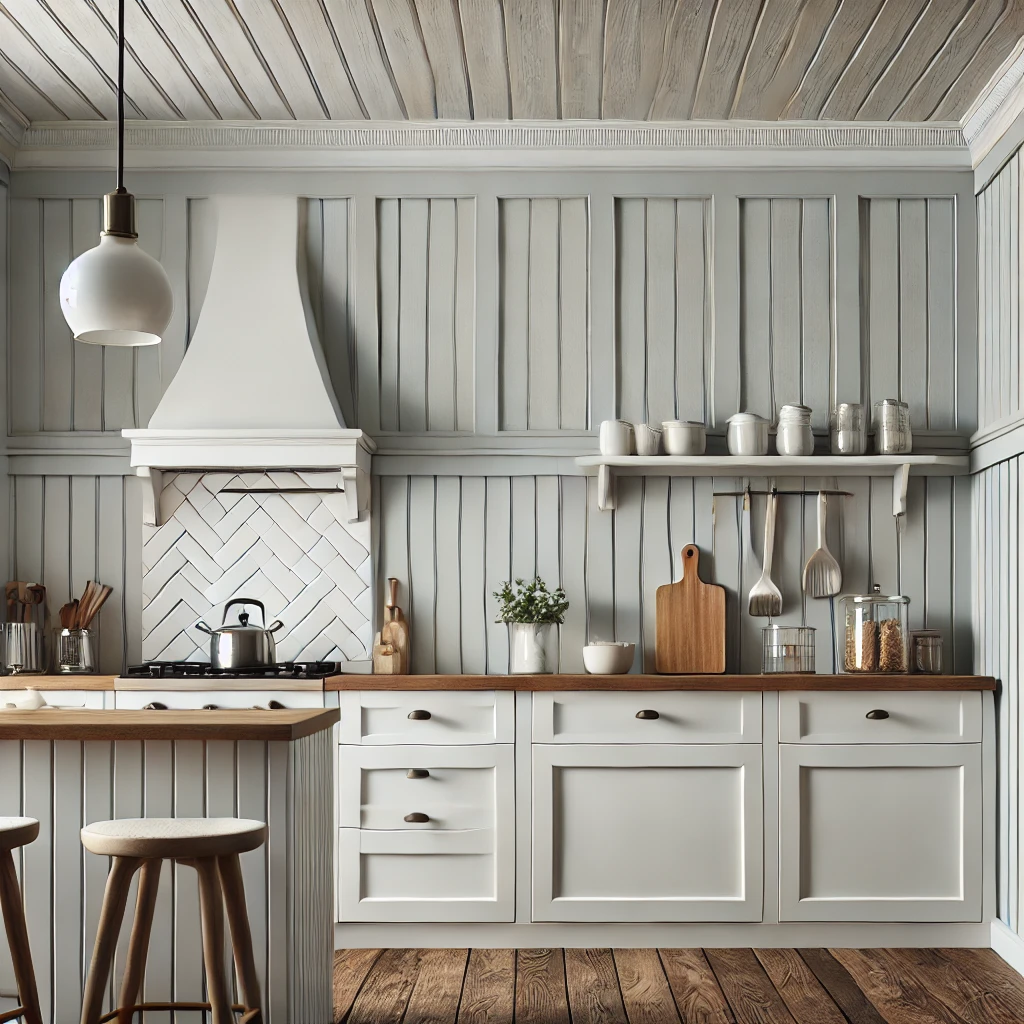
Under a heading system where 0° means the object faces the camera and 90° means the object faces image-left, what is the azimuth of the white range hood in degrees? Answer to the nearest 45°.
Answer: approximately 0°

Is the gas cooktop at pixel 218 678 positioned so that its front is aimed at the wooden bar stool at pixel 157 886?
yes

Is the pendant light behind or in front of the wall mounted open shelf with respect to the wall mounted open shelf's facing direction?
in front

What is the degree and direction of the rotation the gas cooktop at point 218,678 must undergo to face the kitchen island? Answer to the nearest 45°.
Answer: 0° — it already faces it

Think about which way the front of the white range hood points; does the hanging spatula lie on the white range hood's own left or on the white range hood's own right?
on the white range hood's own left

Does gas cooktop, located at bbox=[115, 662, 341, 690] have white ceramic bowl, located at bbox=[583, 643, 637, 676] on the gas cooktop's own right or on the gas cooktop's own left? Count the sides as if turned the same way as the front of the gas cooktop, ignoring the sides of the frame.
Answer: on the gas cooktop's own left

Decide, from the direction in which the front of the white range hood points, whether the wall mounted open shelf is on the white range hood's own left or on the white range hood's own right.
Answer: on the white range hood's own left

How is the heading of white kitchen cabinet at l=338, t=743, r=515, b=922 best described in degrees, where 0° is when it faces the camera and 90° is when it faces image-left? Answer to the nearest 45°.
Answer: approximately 0°

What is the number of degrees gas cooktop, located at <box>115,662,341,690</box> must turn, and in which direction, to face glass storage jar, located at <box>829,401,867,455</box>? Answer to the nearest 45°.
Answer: approximately 90° to its left

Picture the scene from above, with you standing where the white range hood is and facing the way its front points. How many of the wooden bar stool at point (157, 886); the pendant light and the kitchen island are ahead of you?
3

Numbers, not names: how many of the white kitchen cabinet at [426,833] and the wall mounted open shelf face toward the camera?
2

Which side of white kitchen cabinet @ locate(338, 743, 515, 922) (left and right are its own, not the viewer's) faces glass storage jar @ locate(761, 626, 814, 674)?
left
